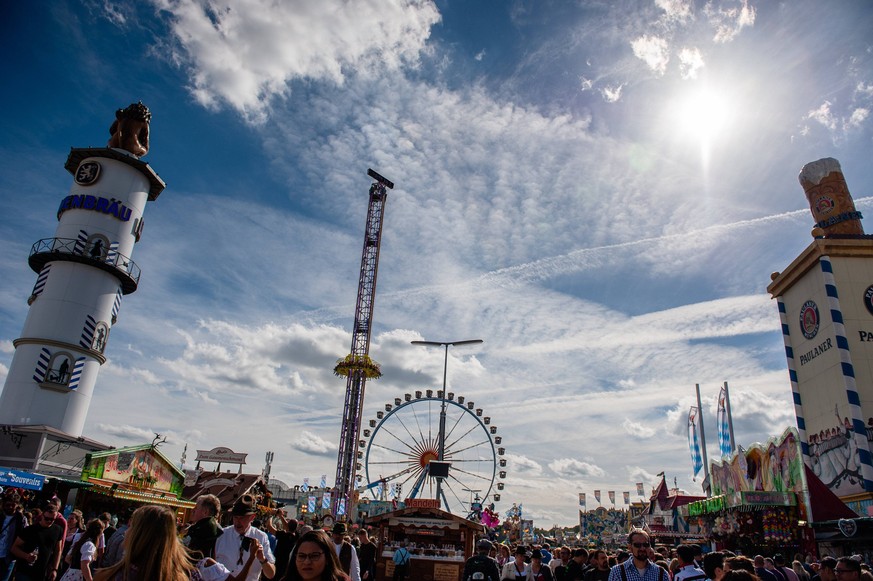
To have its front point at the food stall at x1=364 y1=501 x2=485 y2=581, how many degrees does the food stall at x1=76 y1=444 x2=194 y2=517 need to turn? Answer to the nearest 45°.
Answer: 0° — it already faces it

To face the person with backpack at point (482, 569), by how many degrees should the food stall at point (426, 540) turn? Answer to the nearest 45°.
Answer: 0° — it already faces them

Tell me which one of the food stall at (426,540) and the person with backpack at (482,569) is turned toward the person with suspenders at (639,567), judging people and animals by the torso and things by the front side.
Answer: the food stall

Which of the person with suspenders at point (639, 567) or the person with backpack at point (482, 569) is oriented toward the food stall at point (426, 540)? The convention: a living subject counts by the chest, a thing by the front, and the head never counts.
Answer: the person with backpack at point (482, 569)

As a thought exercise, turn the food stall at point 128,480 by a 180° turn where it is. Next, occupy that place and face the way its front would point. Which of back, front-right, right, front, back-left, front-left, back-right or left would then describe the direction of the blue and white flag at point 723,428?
back-right

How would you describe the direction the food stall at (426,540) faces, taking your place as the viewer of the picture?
facing the viewer

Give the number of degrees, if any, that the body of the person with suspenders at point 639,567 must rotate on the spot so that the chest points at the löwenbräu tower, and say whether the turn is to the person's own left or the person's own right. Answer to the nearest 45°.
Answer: approximately 135° to the person's own right

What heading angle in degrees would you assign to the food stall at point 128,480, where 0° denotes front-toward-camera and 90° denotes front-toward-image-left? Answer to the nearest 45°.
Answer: approximately 315°

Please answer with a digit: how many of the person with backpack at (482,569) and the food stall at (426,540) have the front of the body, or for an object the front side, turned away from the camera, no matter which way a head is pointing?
1

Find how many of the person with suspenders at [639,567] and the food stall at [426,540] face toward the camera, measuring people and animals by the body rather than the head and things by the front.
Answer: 2

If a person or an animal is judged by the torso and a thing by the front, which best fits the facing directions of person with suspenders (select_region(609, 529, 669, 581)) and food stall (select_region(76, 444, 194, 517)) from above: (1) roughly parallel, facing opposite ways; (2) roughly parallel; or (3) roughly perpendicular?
roughly perpendicular

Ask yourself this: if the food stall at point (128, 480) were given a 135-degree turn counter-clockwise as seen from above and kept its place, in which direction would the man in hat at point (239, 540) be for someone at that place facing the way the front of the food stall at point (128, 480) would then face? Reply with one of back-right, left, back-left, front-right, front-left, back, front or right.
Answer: back

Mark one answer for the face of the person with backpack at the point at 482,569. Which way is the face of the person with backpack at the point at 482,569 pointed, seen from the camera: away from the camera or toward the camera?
away from the camera

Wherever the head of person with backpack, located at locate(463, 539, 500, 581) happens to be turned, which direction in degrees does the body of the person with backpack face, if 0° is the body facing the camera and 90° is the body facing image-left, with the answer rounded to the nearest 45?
approximately 180°

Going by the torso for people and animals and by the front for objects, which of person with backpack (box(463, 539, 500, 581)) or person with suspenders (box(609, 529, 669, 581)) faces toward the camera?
person with suspenders (box(609, 529, 669, 581))

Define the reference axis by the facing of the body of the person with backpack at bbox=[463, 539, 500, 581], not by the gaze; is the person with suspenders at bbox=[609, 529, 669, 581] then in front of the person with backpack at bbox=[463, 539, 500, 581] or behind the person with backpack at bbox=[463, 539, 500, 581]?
behind

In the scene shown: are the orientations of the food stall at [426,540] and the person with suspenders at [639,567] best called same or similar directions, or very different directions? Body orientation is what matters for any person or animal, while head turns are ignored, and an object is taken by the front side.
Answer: same or similar directions

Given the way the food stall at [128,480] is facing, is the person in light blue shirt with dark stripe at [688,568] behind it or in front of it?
in front
